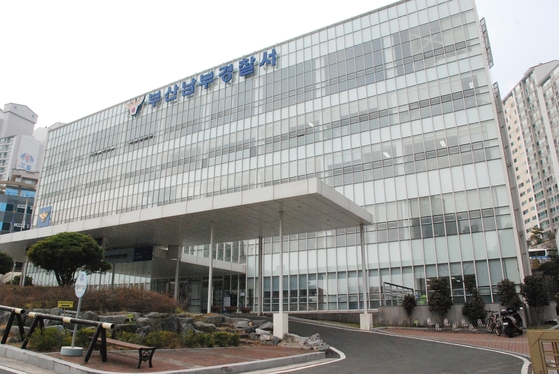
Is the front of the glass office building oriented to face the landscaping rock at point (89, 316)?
yes

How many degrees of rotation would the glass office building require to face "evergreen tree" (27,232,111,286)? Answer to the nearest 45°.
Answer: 0° — it already faces it

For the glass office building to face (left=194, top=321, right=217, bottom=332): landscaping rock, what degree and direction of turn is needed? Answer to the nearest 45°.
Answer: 0° — it already faces it

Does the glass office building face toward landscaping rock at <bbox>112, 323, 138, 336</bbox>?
yes

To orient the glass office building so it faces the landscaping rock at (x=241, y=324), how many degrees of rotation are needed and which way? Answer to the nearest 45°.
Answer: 0° — it already faces it

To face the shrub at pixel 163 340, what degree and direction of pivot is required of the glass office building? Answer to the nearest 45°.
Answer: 0° — it already faces it

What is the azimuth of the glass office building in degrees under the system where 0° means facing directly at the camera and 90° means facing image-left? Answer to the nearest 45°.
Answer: approximately 45°

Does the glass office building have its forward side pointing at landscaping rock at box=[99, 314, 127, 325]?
yes

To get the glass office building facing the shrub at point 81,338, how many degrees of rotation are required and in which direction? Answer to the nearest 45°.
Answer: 0° — it already faces it

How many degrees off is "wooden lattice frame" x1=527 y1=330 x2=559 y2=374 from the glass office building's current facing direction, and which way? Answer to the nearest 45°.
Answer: approximately 45° to its left

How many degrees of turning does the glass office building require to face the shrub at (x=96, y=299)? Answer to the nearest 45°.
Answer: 0° — it already faces it
